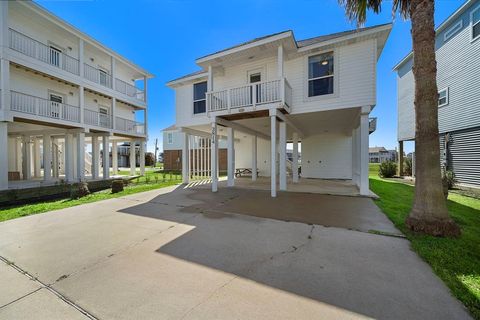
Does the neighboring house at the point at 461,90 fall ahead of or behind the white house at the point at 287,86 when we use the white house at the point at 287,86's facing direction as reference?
behind

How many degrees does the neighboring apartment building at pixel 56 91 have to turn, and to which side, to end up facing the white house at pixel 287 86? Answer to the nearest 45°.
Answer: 0° — it already faces it

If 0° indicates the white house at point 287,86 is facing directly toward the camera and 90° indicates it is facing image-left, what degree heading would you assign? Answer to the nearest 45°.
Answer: approximately 45°

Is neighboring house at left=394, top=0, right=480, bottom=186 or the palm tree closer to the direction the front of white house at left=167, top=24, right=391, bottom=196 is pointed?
the palm tree

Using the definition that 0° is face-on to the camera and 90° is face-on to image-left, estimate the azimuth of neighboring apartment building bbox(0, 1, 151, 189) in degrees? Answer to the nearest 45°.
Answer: approximately 315°

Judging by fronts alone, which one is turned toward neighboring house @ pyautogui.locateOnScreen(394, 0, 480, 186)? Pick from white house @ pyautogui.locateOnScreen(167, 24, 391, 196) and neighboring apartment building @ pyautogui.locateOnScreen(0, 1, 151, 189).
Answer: neighboring apartment building @ pyautogui.locateOnScreen(0, 1, 151, 189)

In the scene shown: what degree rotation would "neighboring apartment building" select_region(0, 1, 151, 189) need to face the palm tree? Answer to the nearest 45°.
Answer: approximately 45° to its right
